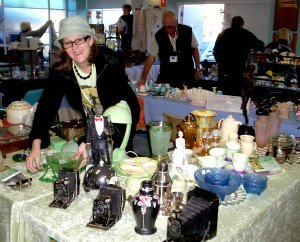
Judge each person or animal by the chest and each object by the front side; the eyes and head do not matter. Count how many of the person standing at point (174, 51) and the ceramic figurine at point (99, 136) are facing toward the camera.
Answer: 2

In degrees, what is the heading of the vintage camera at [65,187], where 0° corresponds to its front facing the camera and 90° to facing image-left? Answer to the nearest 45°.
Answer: approximately 45°

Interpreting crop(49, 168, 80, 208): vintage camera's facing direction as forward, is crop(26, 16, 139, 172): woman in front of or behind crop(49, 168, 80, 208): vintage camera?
behind

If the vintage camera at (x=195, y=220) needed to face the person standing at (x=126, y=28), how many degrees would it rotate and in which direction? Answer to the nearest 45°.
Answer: approximately 135° to its right

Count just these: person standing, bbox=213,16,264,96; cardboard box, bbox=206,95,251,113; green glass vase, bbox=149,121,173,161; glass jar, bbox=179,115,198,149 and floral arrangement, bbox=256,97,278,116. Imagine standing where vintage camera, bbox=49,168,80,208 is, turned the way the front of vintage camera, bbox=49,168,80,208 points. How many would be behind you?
5

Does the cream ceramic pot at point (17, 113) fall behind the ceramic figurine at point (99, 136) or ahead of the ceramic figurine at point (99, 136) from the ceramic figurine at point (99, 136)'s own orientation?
behind

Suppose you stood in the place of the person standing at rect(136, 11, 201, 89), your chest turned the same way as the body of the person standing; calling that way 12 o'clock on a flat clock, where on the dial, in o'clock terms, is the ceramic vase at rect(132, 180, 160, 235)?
The ceramic vase is roughly at 12 o'clock from the person standing.
